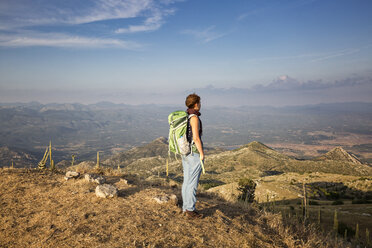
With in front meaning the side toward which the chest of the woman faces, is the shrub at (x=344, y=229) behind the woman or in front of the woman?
in front

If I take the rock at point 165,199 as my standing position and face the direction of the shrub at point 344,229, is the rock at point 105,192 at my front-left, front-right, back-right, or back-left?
back-left

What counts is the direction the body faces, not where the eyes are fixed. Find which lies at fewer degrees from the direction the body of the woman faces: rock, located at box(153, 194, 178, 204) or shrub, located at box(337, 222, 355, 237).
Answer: the shrub

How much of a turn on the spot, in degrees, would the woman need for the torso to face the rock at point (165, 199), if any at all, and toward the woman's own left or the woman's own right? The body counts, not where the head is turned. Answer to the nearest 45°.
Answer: approximately 135° to the woman's own left

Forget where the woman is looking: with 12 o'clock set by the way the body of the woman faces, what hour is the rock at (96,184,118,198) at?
The rock is roughly at 7 o'clock from the woman.

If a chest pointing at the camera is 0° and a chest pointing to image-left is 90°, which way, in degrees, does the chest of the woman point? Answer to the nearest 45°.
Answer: approximately 270°
